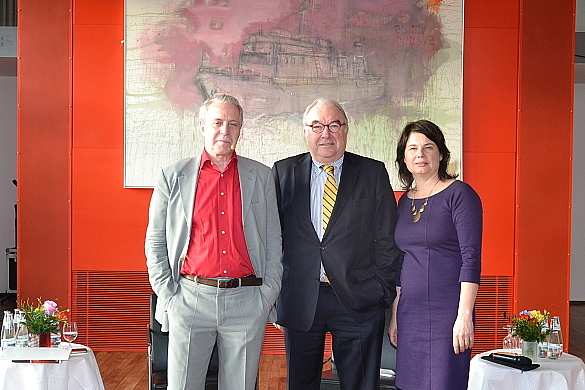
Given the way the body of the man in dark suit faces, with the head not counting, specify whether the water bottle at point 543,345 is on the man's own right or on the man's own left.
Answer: on the man's own left

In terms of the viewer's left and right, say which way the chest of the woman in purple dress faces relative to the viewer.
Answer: facing the viewer and to the left of the viewer

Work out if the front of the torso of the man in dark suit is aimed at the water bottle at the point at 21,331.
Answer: no

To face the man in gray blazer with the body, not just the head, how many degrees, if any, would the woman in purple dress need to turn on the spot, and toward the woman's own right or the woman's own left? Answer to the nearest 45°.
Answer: approximately 45° to the woman's own right

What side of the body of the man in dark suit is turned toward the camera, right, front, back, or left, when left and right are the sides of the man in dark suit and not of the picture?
front

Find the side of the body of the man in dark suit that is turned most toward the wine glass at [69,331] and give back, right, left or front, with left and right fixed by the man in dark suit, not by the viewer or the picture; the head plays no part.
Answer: right

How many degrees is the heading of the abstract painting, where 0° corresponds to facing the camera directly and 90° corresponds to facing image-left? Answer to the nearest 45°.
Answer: approximately 0°

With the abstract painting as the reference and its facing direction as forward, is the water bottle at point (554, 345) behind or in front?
in front

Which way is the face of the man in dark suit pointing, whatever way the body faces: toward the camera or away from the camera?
toward the camera

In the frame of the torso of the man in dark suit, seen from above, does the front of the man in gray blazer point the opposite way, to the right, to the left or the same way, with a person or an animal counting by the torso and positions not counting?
the same way

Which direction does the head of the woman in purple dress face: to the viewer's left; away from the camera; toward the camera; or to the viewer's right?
toward the camera

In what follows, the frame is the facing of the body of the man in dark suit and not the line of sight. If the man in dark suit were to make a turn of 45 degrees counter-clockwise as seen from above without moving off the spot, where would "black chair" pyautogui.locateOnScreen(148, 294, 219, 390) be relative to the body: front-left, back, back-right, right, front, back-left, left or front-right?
back

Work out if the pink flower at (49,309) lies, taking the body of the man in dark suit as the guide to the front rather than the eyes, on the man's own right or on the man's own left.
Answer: on the man's own right

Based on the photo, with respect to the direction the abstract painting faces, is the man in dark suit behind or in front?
in front

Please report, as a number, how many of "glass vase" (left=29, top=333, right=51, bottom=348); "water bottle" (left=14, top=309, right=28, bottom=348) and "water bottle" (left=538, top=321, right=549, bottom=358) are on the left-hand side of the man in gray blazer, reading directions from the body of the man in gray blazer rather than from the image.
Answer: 1

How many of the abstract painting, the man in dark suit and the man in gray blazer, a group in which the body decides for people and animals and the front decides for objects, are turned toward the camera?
3
